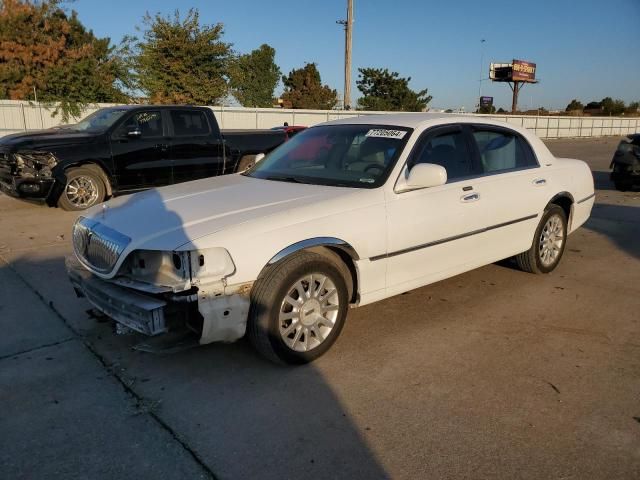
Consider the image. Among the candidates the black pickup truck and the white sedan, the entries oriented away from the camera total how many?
0

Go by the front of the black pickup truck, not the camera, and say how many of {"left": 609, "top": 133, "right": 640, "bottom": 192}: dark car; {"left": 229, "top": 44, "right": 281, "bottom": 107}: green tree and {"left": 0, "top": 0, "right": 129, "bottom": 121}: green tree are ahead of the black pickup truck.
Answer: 0

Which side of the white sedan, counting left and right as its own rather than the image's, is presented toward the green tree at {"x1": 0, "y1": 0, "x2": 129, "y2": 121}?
right

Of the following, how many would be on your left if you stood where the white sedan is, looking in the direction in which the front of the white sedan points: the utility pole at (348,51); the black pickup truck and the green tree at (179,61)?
0

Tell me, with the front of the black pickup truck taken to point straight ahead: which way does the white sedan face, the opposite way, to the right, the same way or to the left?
the same way

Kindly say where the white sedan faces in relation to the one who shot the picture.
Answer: facing the viewer and to the left of the viewer

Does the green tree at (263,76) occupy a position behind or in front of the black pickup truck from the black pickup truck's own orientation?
behind

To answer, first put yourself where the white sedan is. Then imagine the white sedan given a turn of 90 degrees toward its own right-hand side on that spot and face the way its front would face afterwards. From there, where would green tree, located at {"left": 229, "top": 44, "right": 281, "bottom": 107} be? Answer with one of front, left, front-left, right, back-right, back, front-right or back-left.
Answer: front-right

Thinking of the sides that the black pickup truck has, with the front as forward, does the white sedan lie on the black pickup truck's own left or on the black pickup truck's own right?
on the black pickup truck's own left

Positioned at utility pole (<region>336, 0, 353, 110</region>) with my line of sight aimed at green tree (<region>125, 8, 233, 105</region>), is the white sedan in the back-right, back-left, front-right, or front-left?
front-left

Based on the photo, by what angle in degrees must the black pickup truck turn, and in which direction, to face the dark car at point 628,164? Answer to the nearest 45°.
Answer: approximately 135° to its left

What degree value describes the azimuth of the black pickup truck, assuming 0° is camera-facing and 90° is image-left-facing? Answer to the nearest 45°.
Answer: approximately 45°

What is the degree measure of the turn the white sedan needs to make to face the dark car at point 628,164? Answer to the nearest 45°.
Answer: approximately 180°

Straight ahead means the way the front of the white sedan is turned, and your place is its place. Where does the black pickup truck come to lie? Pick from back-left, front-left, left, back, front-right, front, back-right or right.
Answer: right
